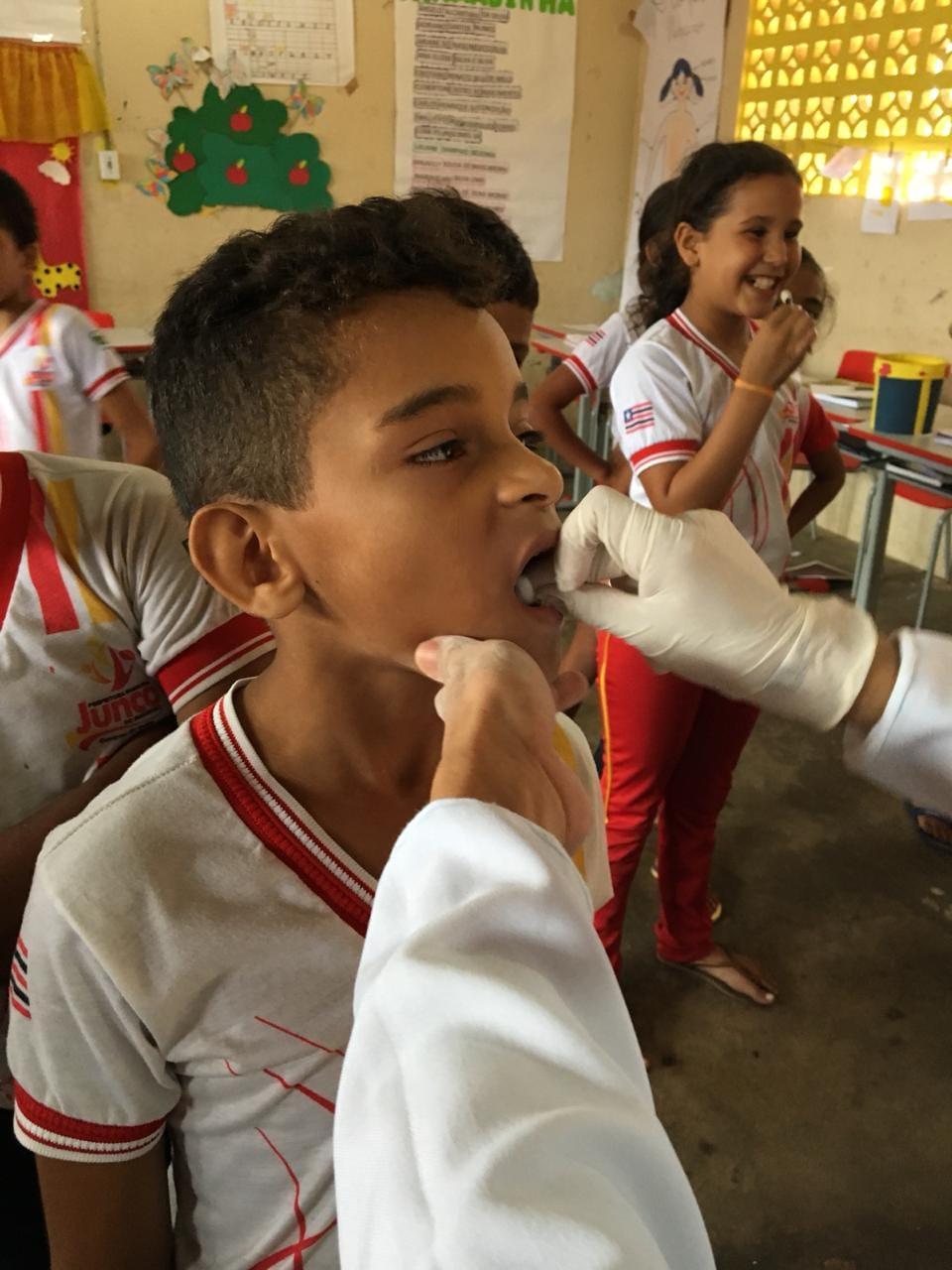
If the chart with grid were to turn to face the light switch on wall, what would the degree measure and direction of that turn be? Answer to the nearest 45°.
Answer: approximately 90° to its right

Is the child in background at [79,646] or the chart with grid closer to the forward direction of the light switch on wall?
the child in background

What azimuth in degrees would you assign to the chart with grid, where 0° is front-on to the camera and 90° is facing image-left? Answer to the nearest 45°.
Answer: approximately 0°

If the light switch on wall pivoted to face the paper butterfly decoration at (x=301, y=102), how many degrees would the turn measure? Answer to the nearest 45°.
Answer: approximately 90° to its left
